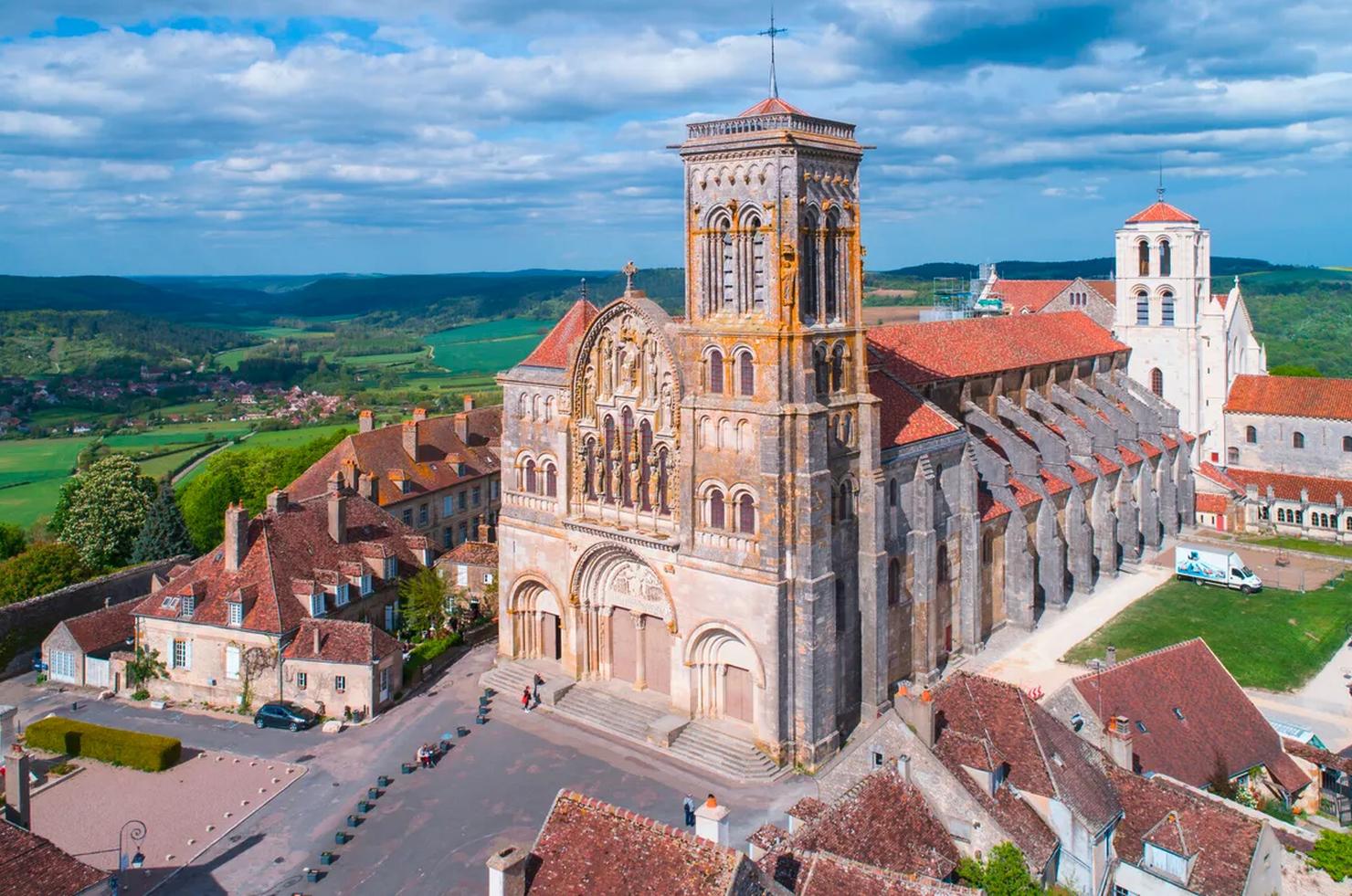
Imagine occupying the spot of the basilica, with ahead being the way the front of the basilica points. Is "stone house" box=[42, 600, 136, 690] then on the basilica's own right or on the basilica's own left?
on the basilica's own right

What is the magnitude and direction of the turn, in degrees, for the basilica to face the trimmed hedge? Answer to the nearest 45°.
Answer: approximately 45° to its right

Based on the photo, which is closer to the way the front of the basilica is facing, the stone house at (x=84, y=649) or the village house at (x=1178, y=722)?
the stone house

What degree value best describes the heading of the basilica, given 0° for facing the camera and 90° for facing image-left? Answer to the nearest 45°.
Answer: approximately 45°

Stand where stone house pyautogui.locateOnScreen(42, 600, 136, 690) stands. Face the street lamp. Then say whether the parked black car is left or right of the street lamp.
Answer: left

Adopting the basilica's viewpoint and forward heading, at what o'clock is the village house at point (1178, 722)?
The village house is roughly at 10 o'clock from the basilica.
